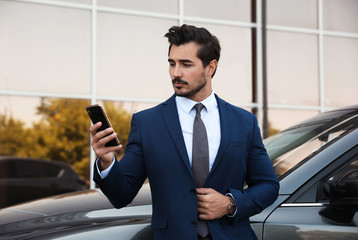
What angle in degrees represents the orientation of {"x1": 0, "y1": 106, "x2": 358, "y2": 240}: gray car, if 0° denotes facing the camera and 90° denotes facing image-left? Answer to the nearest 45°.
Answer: approximately 45°

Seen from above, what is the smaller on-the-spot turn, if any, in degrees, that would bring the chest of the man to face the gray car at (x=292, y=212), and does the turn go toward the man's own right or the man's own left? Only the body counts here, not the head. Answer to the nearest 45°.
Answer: approximately 135° to the man's own left

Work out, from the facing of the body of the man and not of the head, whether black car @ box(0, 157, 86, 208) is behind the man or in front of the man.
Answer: behind

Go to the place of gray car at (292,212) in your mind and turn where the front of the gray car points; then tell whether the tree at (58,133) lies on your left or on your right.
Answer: on your right

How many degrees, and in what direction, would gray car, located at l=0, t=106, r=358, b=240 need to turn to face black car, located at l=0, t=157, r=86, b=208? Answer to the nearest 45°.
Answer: approximately 90° to its right

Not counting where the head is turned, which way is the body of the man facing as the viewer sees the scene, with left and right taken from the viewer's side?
facing the viewer

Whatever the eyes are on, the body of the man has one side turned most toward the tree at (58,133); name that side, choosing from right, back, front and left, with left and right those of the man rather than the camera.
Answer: back

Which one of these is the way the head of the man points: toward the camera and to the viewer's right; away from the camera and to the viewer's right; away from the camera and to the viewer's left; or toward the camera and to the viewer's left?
toward the camera and to the viewer's left

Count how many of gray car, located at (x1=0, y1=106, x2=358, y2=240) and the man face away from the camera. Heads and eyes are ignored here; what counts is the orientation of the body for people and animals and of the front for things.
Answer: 0
